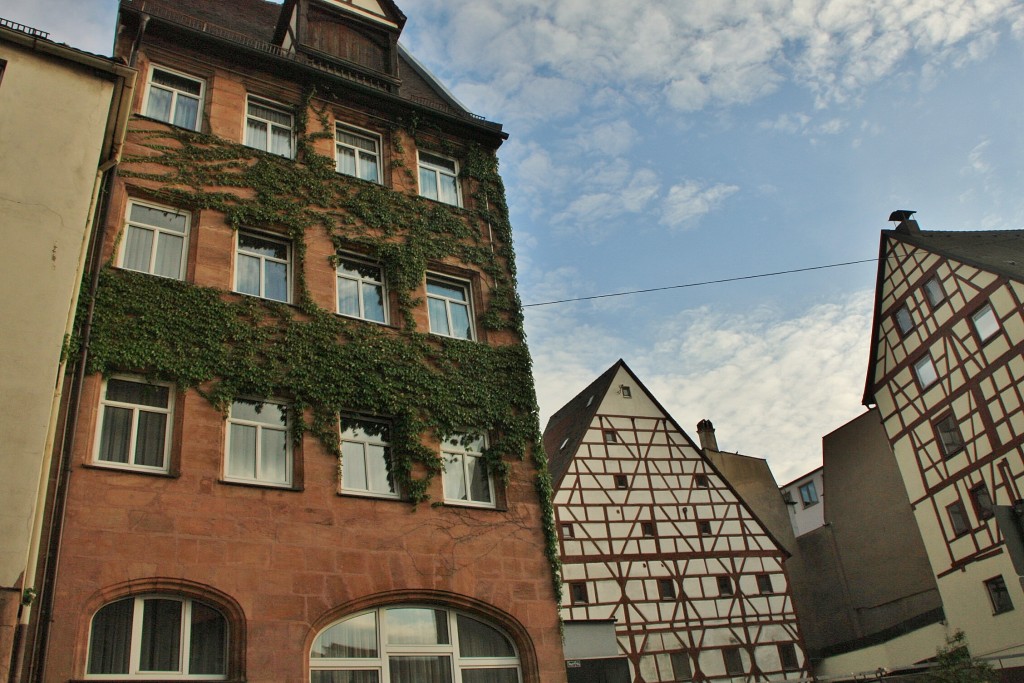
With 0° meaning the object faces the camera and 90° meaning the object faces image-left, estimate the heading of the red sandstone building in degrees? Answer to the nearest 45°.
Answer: approximately 315°

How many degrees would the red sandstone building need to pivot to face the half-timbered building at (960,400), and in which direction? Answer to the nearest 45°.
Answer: approximately 90° to its left

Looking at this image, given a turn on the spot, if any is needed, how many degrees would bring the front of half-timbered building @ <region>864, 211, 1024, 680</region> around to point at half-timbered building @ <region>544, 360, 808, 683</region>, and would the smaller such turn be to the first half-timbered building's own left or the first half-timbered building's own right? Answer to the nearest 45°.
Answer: approximately 45° to the first half-timbered building's own right

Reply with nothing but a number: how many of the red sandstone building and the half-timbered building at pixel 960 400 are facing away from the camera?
0

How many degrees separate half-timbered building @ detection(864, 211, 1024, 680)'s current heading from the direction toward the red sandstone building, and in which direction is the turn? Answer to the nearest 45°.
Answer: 0° — it already faces it

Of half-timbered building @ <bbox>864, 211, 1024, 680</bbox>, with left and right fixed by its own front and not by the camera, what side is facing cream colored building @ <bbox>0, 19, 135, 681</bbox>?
front

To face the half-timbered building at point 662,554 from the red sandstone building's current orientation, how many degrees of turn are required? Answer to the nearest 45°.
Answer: approximately 90° to its left
